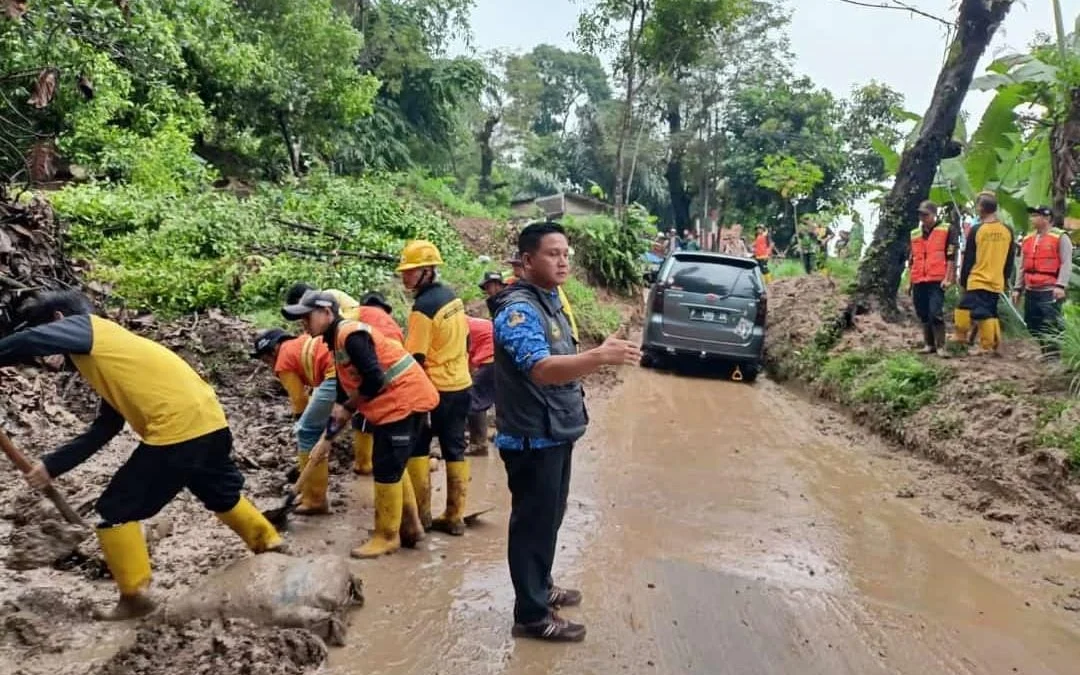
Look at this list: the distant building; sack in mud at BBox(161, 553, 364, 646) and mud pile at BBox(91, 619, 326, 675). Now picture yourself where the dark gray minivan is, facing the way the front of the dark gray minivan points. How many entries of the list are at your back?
2

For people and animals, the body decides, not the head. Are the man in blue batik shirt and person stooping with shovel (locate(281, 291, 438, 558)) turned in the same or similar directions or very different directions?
very different directions

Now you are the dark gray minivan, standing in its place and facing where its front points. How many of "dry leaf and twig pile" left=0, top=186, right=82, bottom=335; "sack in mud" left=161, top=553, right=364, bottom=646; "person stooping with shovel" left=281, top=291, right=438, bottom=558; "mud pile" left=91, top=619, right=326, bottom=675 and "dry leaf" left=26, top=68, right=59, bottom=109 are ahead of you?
0

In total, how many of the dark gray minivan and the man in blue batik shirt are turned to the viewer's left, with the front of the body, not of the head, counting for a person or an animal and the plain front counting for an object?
0

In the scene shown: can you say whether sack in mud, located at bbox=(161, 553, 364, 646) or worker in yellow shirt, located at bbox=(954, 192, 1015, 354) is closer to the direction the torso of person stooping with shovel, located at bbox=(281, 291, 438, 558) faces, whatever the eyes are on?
the sack in mud

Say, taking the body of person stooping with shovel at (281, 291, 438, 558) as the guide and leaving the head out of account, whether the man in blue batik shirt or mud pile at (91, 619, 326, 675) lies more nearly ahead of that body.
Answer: the mud pile

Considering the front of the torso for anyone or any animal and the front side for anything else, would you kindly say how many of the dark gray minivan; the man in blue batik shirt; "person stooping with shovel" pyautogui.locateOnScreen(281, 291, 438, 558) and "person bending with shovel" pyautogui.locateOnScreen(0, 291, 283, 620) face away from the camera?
1

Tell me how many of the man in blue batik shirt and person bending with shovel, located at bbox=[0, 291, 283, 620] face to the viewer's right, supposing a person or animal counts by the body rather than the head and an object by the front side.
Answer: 1

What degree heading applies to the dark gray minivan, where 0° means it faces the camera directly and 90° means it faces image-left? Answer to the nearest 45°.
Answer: approximately 180°

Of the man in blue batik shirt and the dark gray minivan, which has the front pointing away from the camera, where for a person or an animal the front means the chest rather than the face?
the dark gray minivan

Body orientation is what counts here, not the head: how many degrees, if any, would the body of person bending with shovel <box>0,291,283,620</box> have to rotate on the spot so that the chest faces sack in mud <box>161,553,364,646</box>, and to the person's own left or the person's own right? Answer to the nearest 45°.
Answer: approximately 135° to the person's own left

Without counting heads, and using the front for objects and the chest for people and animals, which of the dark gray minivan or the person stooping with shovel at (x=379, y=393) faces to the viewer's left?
the person stooping with shovel

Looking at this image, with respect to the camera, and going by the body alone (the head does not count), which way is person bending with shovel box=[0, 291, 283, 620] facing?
to the viewer's left

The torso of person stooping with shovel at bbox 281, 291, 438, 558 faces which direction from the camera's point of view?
to the viewer's left

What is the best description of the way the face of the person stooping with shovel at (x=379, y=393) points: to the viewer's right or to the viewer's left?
to the viewer's left

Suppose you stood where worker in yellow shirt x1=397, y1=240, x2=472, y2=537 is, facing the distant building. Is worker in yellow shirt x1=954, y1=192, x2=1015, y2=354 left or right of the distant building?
right

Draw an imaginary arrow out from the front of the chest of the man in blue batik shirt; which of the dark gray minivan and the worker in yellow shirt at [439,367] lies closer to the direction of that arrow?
the dark gray minivan

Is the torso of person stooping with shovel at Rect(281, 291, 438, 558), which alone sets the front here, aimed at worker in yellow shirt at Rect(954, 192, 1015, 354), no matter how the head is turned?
no

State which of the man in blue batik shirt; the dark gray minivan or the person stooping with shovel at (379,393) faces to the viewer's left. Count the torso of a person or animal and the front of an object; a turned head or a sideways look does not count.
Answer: the person stooping with shovel

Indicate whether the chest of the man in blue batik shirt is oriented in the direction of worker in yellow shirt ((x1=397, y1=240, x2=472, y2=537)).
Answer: no

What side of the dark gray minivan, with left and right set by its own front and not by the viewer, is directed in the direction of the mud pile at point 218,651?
back
